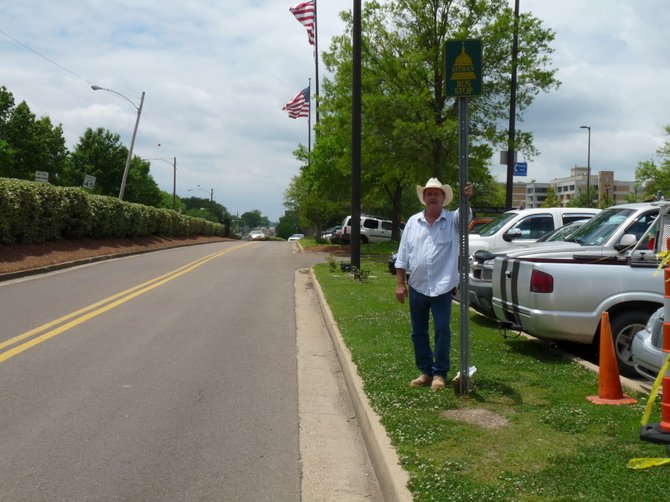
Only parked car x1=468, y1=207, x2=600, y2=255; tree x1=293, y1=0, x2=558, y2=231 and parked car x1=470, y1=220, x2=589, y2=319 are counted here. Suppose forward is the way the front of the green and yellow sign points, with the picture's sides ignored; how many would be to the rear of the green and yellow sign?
3

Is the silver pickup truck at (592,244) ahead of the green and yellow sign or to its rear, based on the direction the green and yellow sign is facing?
to the rear

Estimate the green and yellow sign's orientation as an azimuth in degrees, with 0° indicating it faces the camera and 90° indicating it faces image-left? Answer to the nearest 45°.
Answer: approximately 0°

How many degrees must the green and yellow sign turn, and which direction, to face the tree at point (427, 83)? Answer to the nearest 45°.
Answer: approximately 180°

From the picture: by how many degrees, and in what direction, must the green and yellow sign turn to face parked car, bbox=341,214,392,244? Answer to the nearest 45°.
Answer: approximately 180°
